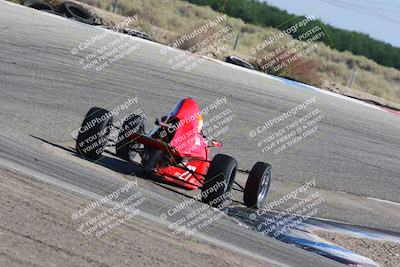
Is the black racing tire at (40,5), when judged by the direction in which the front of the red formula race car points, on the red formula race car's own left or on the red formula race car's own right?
on the red formula race car's own left

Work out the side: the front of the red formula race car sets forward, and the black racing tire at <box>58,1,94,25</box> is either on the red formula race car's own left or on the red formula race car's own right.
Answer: on the red formula race car's own left
